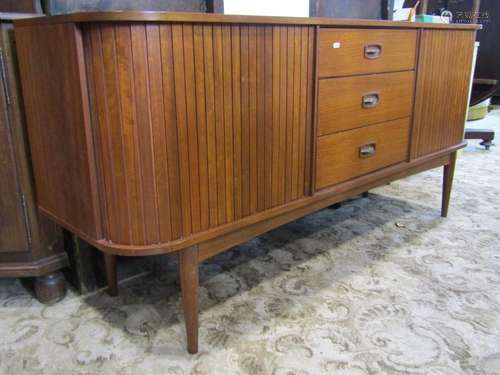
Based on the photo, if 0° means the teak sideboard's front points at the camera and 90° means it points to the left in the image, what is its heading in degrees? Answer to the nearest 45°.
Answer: approximately 315°

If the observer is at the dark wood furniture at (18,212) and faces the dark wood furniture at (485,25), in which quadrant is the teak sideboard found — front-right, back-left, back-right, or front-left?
front-right

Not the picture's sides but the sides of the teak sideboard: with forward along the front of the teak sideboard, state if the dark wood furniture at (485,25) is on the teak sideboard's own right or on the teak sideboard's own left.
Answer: on the teak sideboard's own left

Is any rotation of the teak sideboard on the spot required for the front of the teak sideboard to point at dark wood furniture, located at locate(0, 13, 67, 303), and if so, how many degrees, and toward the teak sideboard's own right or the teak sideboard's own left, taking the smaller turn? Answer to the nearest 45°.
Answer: approximately 135° to the teak sideboard's own right
